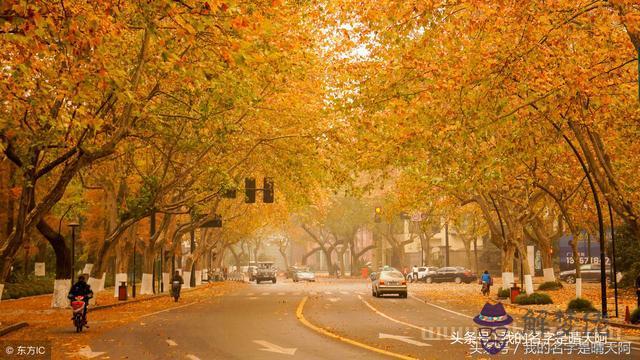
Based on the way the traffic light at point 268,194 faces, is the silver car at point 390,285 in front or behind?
in front

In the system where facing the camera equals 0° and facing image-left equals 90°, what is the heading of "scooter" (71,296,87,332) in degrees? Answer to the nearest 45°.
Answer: approximately 0°

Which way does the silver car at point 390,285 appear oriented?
away from the camera

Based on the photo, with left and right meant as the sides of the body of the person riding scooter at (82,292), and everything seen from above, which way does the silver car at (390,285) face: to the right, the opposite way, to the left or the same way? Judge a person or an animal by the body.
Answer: the opposite way

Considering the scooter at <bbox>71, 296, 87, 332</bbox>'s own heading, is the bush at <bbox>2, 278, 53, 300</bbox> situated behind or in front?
behind

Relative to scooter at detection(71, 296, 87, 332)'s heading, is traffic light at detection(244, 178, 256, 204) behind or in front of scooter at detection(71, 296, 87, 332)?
behind

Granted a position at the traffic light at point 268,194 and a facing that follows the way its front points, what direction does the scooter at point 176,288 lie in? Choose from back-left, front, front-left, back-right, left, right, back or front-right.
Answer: front-left
